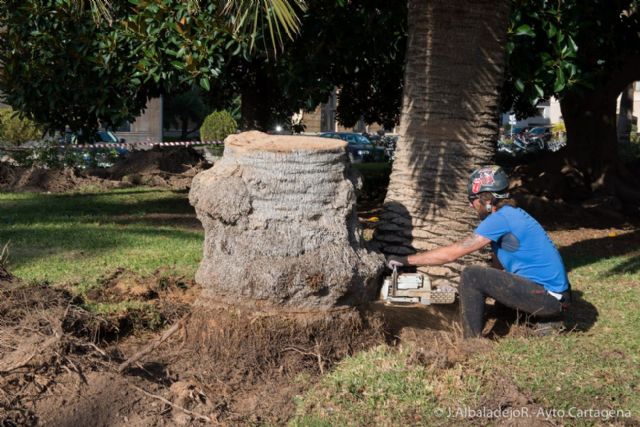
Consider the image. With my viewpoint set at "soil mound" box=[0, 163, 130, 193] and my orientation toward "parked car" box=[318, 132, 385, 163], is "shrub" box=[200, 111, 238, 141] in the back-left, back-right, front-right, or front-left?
front-left

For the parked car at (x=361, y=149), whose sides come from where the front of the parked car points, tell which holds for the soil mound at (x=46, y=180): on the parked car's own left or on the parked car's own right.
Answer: on the parked car's own right

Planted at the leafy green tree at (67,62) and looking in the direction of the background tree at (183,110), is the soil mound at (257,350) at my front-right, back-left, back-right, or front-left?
back-right

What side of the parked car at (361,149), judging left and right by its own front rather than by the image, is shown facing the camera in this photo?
right

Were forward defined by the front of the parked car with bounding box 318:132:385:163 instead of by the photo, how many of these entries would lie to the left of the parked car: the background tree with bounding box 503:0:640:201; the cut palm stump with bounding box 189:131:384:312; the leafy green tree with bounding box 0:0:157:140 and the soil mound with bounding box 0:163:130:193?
0

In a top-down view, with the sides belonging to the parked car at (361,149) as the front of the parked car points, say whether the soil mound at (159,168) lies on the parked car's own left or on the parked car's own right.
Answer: on the parked car's own right

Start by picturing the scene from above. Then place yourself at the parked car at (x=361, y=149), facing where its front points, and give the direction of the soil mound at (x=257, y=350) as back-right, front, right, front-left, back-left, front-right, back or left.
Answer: right
